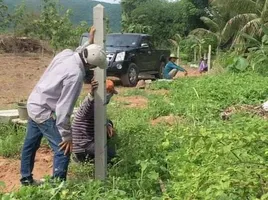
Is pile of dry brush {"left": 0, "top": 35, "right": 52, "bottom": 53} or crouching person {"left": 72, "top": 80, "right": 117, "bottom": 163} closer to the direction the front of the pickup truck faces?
the crouching person

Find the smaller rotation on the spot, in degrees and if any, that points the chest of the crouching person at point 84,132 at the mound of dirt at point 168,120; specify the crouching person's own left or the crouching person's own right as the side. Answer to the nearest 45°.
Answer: approximately 45° to the crouching person's own left

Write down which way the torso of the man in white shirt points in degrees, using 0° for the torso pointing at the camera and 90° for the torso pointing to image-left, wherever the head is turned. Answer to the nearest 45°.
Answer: approximately 270°

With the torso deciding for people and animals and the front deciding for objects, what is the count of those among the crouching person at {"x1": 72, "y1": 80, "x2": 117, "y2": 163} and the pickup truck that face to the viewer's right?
1

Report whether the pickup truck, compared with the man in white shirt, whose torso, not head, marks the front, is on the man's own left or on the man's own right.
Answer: on the man's own left

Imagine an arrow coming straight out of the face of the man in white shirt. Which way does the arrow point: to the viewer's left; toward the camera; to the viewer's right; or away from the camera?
to the viewer's right
